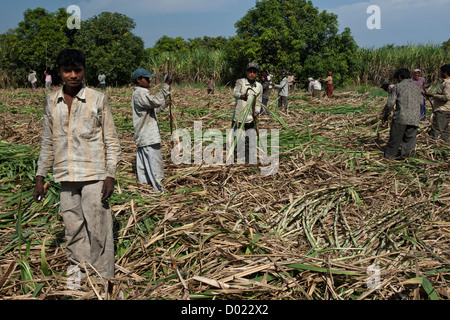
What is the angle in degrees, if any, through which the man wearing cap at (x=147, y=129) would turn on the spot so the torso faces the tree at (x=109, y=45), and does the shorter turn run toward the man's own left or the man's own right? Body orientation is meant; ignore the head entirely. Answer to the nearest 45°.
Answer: approximately 90° to the man's own left

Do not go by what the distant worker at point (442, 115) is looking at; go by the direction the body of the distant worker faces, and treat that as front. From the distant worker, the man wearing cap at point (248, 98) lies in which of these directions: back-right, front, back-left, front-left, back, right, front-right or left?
front-left

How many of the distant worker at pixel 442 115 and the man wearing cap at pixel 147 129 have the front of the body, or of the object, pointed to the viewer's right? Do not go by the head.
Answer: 1

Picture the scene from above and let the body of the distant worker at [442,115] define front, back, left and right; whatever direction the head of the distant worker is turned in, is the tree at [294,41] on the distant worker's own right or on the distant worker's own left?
on the distant worker's own right

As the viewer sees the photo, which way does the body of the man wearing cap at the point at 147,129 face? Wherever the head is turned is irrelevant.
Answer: to the viewer's right

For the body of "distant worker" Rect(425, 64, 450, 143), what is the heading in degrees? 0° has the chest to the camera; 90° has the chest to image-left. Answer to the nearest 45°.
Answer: approximately 90°

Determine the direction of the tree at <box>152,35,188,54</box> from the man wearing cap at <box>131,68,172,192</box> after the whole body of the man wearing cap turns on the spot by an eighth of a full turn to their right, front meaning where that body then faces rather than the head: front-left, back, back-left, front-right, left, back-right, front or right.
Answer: back-left

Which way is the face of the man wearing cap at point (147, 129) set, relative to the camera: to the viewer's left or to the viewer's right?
to the viewer's right

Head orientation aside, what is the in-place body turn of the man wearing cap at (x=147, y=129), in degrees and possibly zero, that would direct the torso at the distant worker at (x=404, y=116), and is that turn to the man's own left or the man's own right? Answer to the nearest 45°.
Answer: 0° — they already face them
